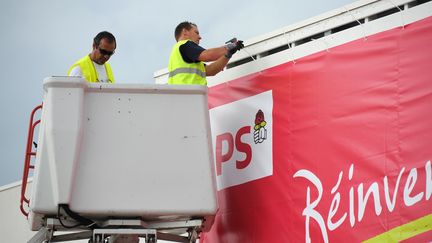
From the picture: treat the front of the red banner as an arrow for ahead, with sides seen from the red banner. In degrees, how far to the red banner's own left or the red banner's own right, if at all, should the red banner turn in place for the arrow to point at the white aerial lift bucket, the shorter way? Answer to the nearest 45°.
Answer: approximately 45° to the red banner's own right

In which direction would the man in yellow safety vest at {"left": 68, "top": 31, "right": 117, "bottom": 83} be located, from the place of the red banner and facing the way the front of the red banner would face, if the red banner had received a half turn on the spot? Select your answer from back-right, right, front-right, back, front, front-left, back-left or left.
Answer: back-left

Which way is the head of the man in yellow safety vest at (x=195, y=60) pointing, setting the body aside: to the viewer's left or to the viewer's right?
to the viewer's right

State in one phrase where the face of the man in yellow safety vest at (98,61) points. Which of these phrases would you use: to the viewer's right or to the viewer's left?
to the viewer's right

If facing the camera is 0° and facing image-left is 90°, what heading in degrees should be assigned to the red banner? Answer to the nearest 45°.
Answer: approximately 45°
